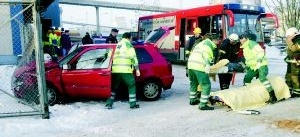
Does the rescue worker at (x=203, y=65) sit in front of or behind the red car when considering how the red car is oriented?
behind

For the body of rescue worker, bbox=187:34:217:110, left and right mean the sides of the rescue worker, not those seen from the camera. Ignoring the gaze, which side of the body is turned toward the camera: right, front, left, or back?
right

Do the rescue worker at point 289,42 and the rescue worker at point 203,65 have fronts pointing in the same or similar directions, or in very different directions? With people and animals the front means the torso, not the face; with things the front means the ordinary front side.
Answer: very different directions

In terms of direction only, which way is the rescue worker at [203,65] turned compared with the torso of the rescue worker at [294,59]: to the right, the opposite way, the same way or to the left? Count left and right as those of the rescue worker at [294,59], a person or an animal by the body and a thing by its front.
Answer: the opposite way

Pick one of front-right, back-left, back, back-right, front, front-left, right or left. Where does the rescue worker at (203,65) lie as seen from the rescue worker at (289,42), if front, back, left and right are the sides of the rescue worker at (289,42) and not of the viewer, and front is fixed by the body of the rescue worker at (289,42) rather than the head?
front-left

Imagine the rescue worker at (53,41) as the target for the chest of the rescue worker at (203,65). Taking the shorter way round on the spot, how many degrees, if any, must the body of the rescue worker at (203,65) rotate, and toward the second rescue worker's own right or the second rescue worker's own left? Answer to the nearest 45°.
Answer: approximately 135° to the second rescue worker's own left

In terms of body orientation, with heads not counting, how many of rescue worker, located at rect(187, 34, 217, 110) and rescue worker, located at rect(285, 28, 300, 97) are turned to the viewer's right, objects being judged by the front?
1

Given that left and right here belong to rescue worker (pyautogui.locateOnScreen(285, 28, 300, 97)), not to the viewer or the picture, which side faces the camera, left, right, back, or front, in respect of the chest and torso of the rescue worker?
left

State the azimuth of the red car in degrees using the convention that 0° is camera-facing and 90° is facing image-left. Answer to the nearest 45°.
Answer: approximately 90°

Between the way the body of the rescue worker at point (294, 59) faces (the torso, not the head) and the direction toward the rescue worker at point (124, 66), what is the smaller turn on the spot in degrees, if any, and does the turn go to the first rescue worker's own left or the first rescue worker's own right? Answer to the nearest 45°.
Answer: approximately 45° to the first rescue worker's own left

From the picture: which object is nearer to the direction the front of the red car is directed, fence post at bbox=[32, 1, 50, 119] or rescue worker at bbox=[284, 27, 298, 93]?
the fence post

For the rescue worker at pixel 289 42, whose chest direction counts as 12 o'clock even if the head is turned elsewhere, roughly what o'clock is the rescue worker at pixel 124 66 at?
the rescue worker at pixel 124 66 is roughly at 11 o'clock from the rescue worker at pixel 289 42.

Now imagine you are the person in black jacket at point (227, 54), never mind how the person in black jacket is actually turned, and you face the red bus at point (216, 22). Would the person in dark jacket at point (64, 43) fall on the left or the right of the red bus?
left

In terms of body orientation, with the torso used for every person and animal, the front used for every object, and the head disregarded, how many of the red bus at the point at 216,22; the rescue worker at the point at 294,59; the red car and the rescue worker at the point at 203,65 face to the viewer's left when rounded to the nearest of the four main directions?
2

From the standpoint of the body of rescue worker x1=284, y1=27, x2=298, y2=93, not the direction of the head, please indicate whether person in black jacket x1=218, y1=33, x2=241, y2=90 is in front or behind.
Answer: in front

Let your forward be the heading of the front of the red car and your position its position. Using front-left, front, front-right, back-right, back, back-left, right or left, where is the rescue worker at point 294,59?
back
